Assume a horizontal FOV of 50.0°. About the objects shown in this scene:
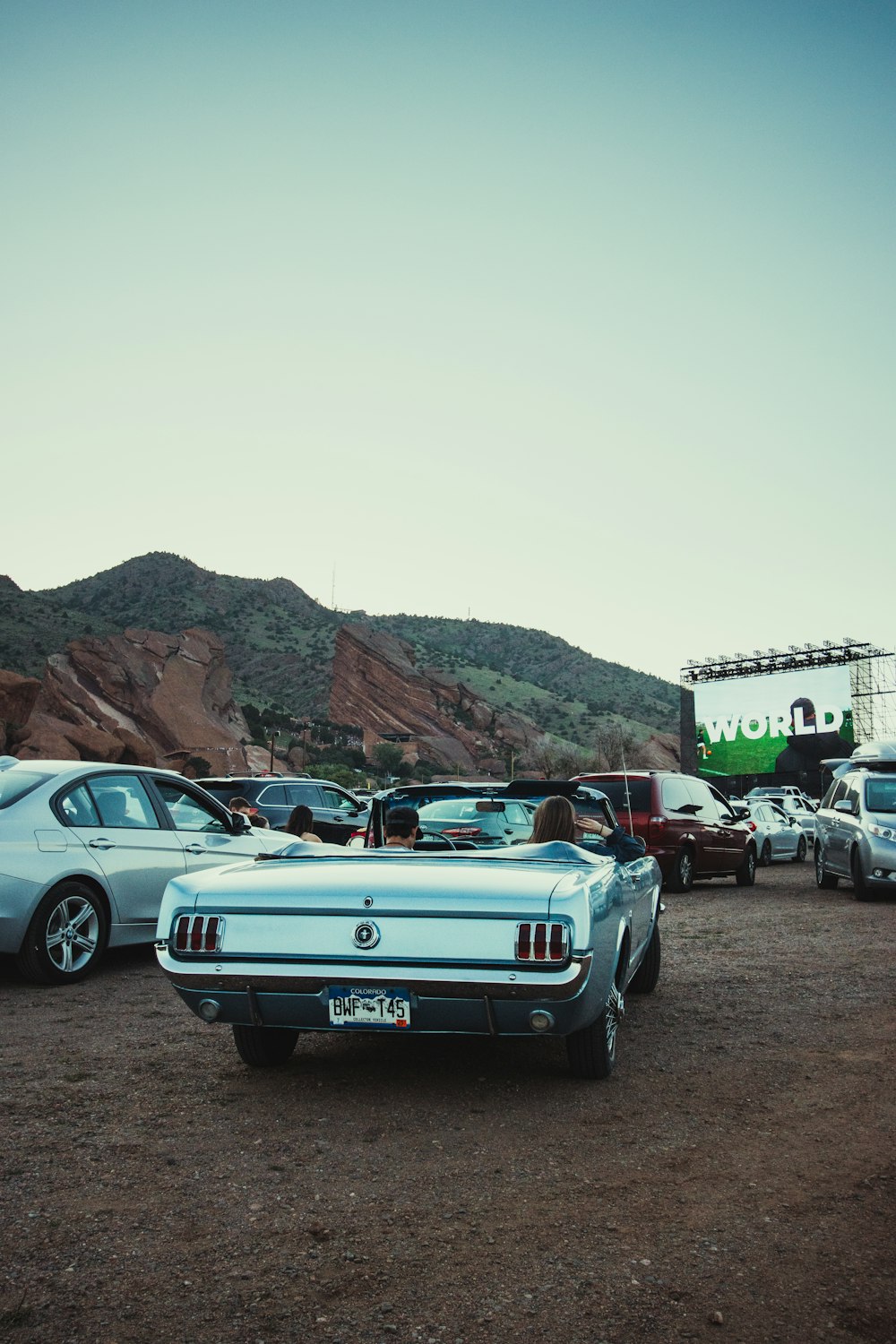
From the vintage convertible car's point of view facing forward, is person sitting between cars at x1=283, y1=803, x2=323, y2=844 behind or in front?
in front

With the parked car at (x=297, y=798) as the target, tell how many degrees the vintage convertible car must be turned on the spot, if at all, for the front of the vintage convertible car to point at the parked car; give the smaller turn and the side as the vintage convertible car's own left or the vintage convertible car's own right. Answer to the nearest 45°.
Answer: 0° — it already faces it

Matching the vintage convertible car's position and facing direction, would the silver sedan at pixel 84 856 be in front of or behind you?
in front

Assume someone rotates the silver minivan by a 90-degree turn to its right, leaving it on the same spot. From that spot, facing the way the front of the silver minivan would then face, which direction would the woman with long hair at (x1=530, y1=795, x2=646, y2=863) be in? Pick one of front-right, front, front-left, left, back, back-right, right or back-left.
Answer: front-left

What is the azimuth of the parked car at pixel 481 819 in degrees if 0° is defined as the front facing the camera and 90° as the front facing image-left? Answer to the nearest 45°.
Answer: approximately 225°

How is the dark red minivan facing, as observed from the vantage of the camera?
facing away from the viewer and to the right of the viewer

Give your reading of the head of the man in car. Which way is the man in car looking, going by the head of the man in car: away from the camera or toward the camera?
away from the camera

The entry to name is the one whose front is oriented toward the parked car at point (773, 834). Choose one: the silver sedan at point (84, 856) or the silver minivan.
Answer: the silver sedan

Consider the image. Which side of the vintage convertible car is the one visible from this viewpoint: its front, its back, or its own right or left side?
back

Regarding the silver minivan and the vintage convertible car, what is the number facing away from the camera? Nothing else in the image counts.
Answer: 1

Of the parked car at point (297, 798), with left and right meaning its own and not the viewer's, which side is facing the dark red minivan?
right

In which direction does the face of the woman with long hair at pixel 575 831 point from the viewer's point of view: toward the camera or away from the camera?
away from the camera

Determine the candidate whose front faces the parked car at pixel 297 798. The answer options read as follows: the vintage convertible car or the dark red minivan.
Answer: the vintage convertible car

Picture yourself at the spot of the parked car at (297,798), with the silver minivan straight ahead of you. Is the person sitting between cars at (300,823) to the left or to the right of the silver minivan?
right
